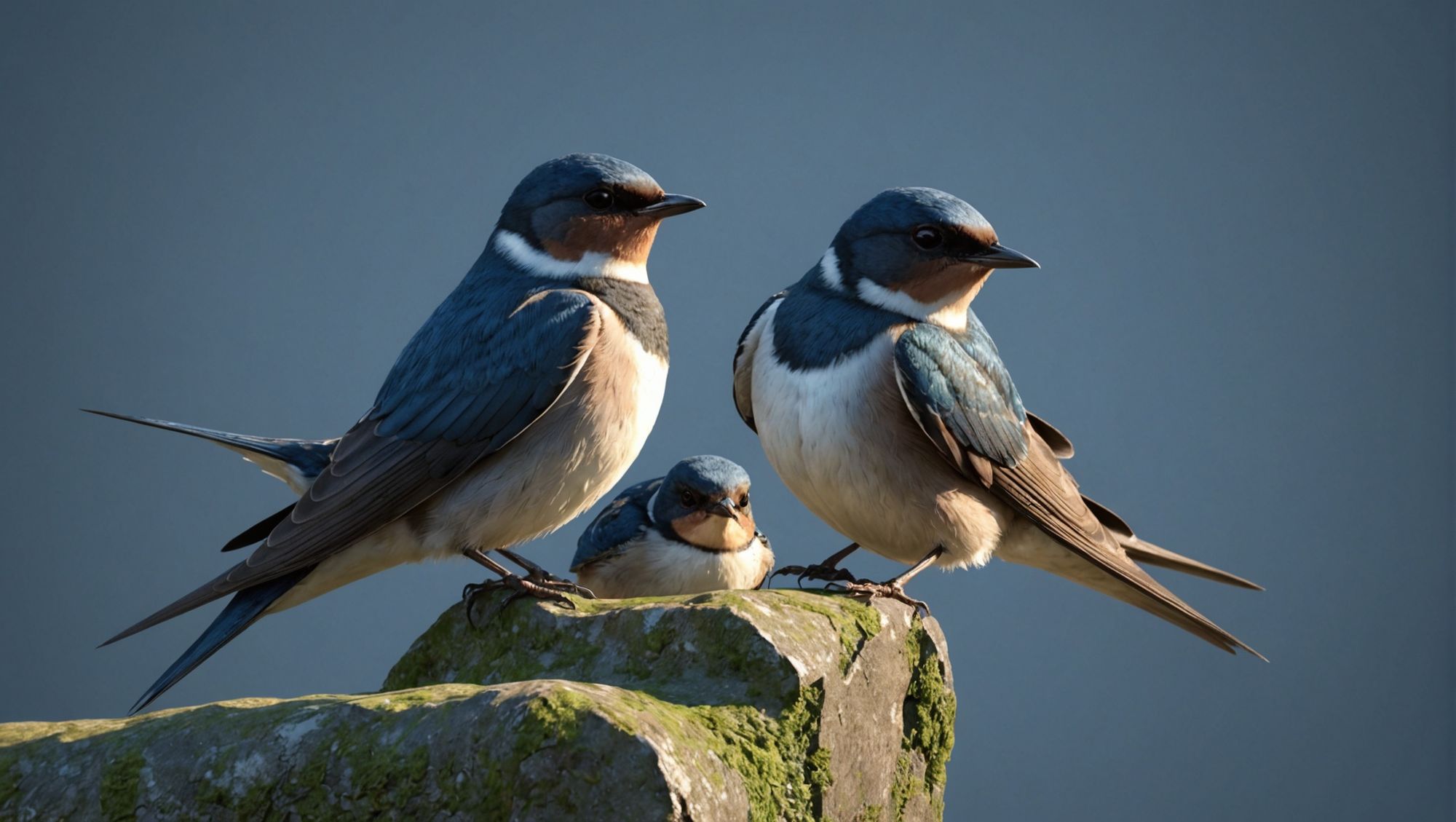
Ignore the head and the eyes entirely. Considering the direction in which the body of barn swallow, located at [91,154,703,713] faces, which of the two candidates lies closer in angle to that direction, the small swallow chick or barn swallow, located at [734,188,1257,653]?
the barn swallow

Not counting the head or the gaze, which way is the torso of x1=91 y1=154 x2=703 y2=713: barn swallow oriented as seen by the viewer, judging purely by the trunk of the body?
to the viewer's right

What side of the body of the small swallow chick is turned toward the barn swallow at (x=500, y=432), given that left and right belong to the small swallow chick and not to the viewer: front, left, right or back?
right

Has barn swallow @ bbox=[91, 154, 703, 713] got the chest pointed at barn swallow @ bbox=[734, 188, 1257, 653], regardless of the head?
yes

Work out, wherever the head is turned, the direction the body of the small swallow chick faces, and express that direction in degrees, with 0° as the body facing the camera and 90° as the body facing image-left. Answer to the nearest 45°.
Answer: approximately 315°

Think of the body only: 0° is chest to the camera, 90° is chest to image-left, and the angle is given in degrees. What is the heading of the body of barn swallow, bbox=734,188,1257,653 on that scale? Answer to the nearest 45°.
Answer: approximately 45°

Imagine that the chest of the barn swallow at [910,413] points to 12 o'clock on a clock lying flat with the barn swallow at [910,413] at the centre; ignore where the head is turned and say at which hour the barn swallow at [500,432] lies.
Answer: the barn swallow at [500,432] is roughly at 1 o'clock from the barn swallow at [910,413].

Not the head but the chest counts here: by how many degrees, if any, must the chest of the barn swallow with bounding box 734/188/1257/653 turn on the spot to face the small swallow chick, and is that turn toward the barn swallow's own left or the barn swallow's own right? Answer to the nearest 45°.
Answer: approximately 90° to the barn swallow's own right

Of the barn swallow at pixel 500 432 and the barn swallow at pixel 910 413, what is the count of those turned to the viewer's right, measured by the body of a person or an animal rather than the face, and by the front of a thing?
1
